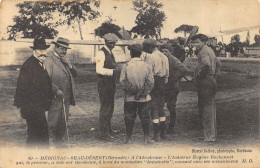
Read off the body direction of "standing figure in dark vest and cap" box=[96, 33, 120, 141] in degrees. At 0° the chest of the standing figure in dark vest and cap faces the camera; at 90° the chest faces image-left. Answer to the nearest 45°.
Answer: approximately 315°

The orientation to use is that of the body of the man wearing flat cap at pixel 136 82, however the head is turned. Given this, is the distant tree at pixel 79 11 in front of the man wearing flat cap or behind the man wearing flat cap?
in front

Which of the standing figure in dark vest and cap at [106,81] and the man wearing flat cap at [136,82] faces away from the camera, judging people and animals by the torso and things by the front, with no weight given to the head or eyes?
the man wearing flat cap

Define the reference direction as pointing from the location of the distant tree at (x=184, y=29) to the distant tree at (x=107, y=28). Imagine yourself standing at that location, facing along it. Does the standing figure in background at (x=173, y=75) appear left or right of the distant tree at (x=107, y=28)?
left

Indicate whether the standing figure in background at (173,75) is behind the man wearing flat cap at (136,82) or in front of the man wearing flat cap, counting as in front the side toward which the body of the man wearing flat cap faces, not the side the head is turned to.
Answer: in front

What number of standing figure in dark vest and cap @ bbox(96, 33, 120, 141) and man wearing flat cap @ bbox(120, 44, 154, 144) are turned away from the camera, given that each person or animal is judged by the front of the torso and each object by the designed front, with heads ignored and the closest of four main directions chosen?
1

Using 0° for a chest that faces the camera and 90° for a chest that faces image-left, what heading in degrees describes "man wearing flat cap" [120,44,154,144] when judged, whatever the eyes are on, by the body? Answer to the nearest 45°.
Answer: approximately 180°

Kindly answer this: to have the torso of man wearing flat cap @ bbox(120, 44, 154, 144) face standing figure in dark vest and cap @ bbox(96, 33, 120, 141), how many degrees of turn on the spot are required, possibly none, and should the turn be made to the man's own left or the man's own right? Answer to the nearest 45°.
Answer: approximately 45° to the man's own left
